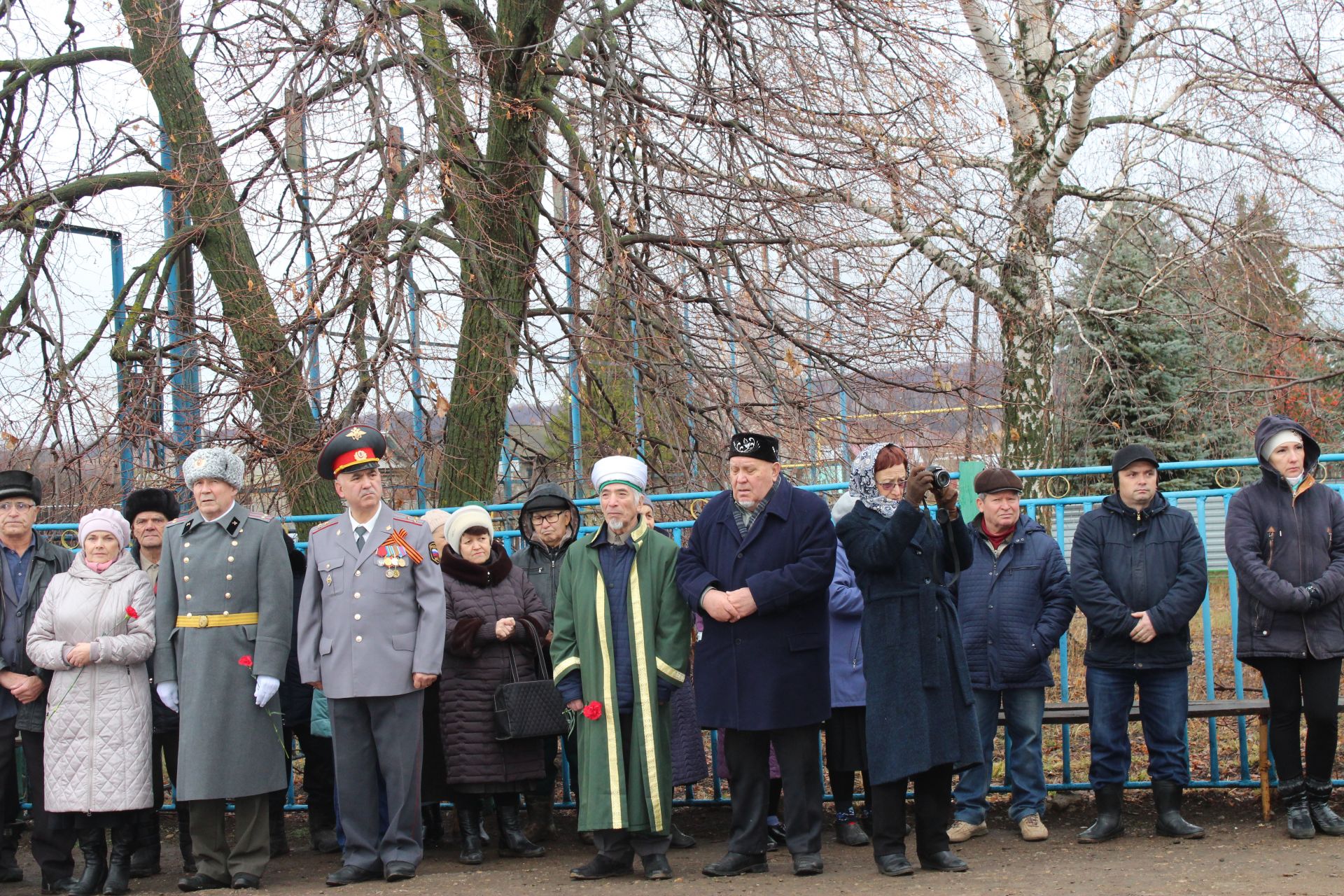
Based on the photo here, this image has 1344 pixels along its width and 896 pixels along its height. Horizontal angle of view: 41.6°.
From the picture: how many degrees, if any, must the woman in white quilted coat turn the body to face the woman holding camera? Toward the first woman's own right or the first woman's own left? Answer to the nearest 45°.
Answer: approximately 45° to the first woman's own left

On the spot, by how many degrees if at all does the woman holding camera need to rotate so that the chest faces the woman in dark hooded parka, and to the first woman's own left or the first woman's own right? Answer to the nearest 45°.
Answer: approximately 90° to the first woman's own left

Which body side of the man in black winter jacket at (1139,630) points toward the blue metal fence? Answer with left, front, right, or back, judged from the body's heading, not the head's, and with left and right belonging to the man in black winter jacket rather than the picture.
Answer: back

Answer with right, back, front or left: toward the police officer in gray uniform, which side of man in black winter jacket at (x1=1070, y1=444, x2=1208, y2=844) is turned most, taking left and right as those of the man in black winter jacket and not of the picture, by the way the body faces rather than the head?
right

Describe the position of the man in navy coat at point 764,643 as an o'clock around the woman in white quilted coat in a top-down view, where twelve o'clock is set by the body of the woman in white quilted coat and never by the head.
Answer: The man in navy coat is roughly at 10 o'clock from the woman in white quilted coat.
